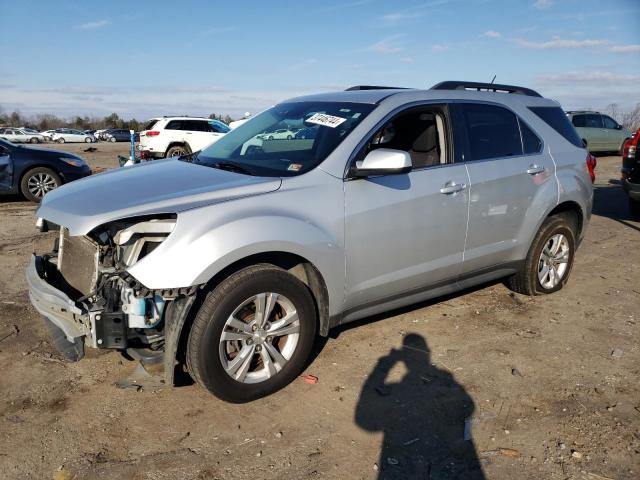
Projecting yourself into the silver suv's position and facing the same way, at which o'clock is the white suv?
The white suv is roughly at 4 o'clock from the silver suv.

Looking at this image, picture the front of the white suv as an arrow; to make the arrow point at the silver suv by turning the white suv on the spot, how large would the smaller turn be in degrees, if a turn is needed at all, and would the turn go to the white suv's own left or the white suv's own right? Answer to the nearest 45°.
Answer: approximately 135° to the white suv's own right

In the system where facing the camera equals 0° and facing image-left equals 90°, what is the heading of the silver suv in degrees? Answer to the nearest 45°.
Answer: approximately 45°

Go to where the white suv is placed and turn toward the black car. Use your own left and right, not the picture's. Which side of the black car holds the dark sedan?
right

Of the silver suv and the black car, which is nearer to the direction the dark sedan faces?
the black car

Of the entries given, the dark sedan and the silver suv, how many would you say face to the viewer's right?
1

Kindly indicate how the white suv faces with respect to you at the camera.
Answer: facing away from the viewer and to the right of the viewer

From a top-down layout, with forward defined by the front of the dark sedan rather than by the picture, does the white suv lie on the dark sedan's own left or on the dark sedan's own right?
on the dark sedan's own left

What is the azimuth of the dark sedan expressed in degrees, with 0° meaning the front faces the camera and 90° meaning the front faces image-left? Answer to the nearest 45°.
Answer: approximately 270°

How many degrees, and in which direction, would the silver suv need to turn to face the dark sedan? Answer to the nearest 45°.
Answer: approximately 90° to its right

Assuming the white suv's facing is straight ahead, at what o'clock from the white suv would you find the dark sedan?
The dark sedan is roughly at 5 o'clock from the white suv.
